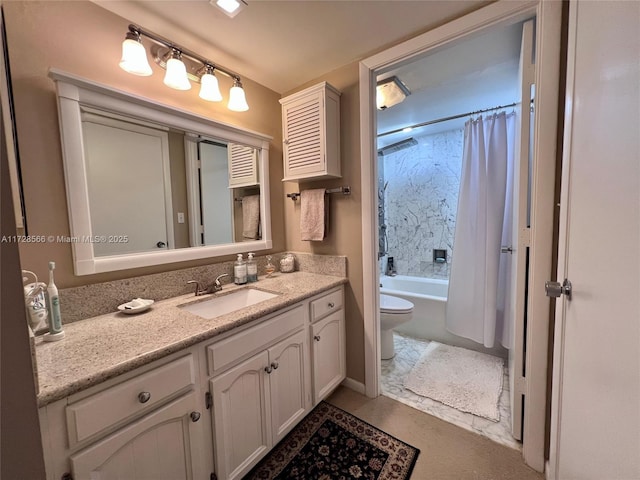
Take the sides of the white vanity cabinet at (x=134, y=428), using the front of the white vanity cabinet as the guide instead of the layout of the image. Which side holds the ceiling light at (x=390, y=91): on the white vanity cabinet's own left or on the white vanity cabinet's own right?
on the white vanity cabinet's own left

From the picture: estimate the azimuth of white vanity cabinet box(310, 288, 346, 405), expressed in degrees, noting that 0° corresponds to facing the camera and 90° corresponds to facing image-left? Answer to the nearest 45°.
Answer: approximately 315°

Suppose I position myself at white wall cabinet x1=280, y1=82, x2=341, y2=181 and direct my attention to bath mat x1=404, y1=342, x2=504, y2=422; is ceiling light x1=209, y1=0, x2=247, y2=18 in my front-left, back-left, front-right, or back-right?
back-right

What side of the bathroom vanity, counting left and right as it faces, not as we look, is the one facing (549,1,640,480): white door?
front

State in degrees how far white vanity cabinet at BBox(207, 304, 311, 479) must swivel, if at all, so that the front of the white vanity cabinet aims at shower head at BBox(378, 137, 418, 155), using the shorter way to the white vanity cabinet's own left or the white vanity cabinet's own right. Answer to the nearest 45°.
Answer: approximately 90° to the white vanity cabinet's own left

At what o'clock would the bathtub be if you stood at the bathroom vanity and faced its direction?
The bathtub is roughly at 10 o'clock from the bathroom vanity.

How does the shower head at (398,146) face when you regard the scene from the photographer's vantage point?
facing to the right of the viewer
